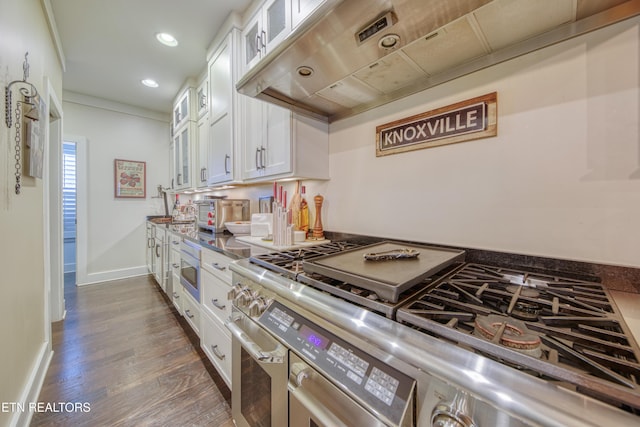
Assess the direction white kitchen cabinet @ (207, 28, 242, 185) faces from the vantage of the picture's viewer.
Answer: facing to the left of the viewer

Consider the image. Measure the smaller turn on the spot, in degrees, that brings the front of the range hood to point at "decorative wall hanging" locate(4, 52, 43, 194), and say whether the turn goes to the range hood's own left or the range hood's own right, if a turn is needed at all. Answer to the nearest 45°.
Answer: approximately 45° to the range hood's own right

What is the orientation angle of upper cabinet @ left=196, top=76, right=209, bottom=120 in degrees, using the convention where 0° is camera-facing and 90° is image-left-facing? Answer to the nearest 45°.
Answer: approximately 90°

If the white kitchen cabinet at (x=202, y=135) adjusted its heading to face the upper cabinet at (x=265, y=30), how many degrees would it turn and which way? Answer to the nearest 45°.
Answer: approximately 90° to its left

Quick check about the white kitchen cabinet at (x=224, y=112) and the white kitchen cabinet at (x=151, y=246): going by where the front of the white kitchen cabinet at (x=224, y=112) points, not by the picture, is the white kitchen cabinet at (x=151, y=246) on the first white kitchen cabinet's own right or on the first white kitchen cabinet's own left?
on the first white kitchen cabinet's own right

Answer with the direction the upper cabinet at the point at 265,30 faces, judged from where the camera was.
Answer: facing the viewer and to the left of the viewer

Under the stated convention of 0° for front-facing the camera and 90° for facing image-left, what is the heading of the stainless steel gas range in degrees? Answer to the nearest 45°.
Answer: approximately 45°

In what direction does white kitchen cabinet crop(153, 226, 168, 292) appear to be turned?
to the viewer's left

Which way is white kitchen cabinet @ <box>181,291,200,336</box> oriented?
to the viewer's left
